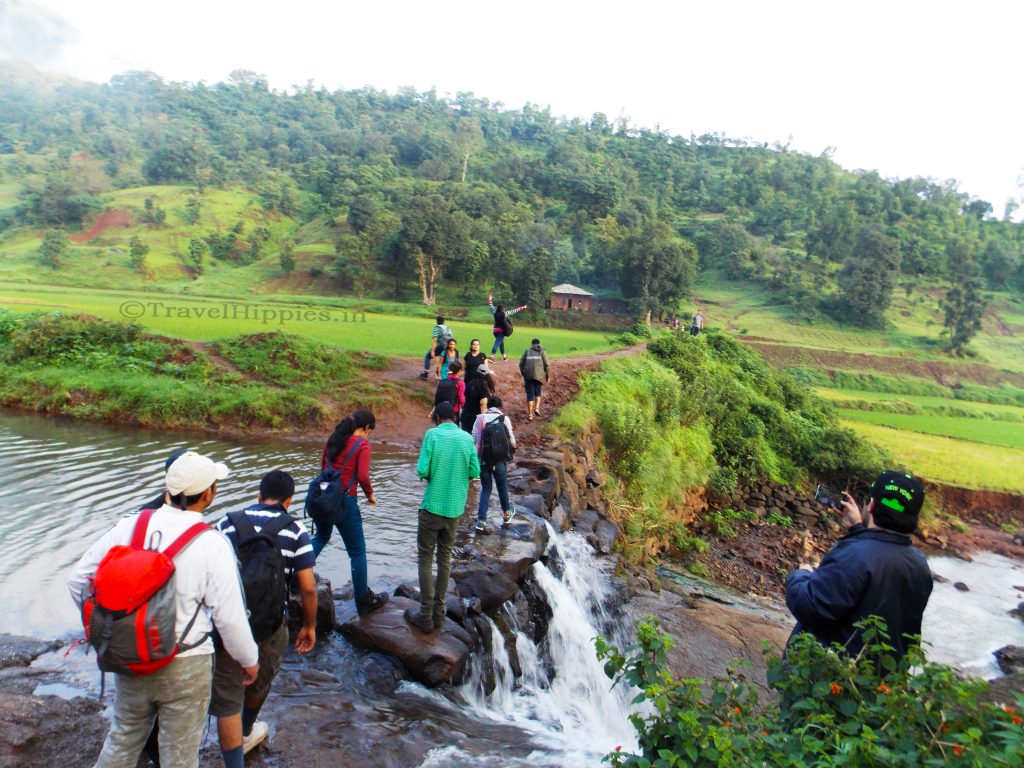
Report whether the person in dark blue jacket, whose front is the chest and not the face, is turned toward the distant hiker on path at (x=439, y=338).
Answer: yes

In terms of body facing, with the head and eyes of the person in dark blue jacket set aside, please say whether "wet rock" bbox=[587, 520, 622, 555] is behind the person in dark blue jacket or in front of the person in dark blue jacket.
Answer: in front

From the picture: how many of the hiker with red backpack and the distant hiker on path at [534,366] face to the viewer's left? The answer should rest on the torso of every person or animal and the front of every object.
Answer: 0

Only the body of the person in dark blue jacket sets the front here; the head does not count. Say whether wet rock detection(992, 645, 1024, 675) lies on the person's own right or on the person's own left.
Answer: on the person's own right

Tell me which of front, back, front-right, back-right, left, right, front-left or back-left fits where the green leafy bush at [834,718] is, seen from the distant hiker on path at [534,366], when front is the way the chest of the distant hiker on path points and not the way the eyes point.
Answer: back

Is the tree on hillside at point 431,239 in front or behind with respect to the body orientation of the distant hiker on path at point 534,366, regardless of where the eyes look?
in front

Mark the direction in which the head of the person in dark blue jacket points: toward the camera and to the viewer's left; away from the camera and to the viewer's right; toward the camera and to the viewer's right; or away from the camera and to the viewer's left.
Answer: away from the camera and to the viewer's left

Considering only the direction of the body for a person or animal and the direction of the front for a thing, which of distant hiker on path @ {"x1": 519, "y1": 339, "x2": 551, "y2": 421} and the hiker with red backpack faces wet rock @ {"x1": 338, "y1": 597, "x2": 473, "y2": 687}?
the hiker with red backpack

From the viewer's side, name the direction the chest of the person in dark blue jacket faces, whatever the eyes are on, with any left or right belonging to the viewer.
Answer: facing away from the viewer and to the left of the viewer

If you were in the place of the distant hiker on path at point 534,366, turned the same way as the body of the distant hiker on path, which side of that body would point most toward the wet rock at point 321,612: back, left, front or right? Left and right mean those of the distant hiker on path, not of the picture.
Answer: back
